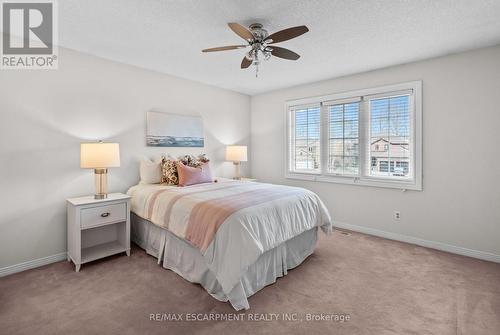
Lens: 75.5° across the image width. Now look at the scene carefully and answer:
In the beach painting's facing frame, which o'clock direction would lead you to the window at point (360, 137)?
The window is roughly at 11 o'clock from the beach painting.

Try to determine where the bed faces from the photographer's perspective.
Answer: facing the viewer and to the right of the viewer

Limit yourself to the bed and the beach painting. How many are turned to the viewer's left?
0

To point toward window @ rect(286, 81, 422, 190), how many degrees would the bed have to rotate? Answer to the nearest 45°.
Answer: approximately 90° to its left

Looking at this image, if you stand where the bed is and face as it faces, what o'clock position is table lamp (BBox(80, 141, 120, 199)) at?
The table lamp is roughly at 5 o'clock from the bed.

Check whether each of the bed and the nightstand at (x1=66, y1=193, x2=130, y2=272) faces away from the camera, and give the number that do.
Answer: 0

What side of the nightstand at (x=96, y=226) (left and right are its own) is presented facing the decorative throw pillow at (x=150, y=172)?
left
